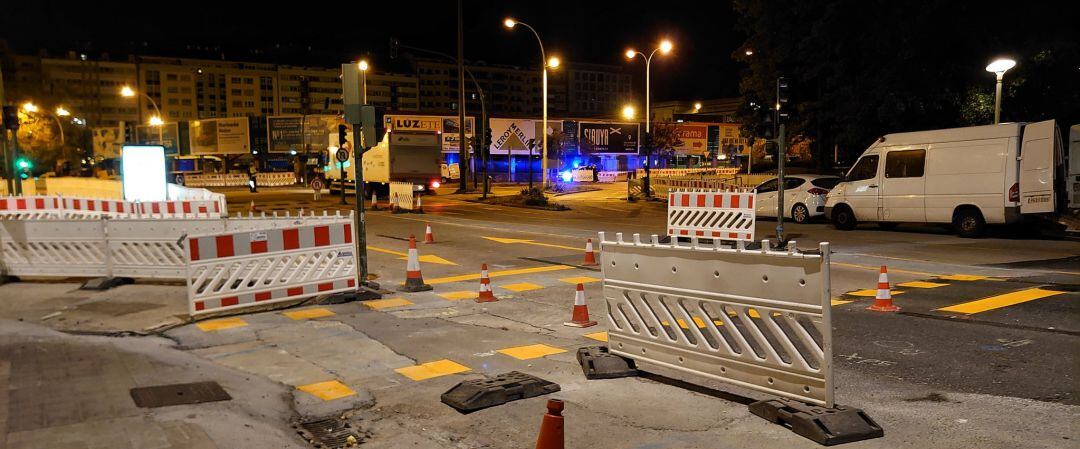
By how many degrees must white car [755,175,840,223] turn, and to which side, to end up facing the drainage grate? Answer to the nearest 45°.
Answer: approximately 135° to its left

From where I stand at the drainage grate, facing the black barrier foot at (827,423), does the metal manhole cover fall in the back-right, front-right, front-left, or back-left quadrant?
back-left

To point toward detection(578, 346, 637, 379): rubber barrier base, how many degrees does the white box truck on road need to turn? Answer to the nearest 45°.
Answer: approximately 135° to its left

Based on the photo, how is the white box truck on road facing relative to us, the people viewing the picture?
facing away from the viewer and to the left of the viewer

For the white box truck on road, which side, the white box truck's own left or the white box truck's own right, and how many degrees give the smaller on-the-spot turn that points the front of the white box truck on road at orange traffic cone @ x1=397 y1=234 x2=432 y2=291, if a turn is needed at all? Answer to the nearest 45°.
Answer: approximately 135° to the white box truck's own left

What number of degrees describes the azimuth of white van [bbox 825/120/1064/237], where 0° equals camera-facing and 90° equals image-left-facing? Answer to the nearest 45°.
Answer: approximately 135°

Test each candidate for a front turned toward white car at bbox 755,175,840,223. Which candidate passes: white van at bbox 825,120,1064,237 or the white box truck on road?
the white van
